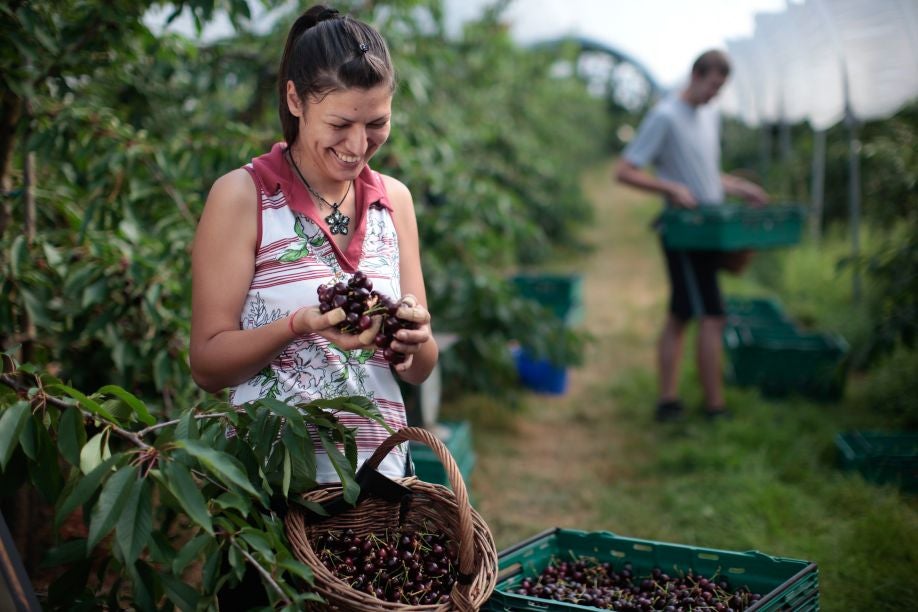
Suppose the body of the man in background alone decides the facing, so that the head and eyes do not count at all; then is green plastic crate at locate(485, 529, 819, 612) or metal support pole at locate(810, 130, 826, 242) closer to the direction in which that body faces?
the green plastic crate

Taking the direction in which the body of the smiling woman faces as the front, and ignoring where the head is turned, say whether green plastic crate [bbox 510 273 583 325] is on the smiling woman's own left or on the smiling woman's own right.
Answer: on the smiling woman's own left

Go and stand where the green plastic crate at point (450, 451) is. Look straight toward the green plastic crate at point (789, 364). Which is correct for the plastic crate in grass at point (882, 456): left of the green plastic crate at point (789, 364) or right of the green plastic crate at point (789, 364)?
right

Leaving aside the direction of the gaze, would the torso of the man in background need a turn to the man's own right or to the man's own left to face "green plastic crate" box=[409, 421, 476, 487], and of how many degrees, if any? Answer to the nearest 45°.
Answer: approximately 90° to the man's own right

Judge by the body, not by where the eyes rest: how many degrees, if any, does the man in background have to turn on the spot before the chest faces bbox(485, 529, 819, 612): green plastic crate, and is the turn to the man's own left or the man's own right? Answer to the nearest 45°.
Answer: approximately 45° to the man's own right

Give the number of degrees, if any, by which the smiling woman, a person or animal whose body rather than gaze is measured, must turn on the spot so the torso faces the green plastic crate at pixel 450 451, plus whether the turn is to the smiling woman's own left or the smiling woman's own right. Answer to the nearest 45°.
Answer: approximately 135° to the smiling woman's own left

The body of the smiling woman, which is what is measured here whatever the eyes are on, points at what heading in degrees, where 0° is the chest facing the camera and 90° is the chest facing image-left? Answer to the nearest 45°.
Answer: approximately 315°

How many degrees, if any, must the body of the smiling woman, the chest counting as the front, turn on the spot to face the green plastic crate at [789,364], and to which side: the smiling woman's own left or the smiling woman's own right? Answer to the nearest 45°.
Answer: approximately 90° to the smiling woman's own left
